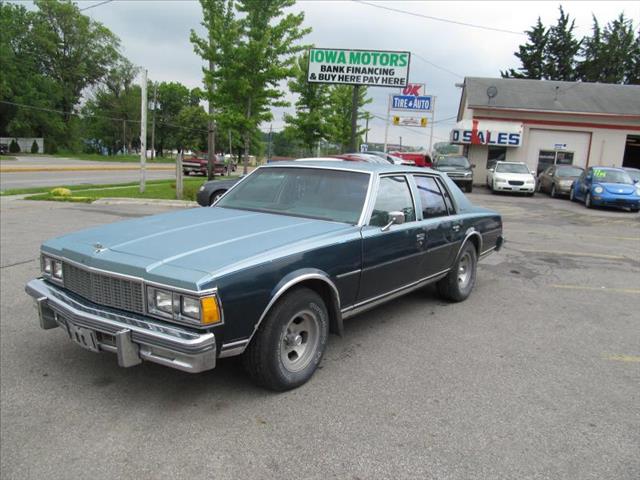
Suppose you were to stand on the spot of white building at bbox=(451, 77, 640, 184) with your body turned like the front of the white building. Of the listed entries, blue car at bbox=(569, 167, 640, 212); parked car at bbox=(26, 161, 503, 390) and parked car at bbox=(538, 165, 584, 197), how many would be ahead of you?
3

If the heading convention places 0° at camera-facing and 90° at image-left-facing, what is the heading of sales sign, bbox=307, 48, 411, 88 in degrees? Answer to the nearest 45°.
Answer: approximately 0°

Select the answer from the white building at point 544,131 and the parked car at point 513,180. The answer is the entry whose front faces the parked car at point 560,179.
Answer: the white building

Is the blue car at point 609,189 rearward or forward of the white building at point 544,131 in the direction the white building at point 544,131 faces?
forward

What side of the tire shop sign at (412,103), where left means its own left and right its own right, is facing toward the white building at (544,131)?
left

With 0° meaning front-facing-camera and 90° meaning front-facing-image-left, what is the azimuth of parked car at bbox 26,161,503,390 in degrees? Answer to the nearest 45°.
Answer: approximately 45°

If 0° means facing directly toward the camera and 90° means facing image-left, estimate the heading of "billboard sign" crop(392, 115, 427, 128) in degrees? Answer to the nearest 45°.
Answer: approximately 0°

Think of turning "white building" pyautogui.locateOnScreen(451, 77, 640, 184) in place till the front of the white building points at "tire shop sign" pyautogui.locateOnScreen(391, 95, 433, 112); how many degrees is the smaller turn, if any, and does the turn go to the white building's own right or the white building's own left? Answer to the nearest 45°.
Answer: approximately 90° to the white building's own right
